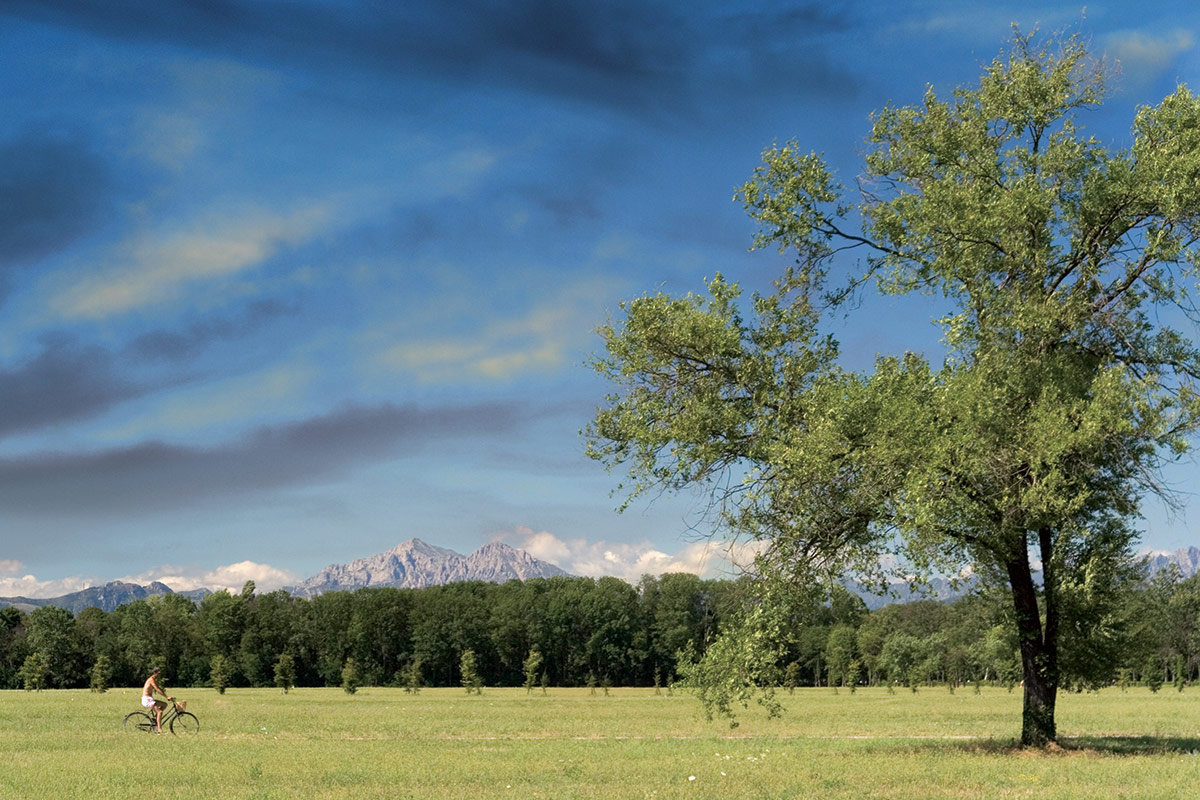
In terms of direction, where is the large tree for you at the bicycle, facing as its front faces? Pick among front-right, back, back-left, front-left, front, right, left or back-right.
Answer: front-right

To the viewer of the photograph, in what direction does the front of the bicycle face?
facing to the right of the viewer

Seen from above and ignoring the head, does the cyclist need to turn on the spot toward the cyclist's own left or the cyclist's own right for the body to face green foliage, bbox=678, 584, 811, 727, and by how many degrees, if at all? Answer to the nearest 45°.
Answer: approximately 45° to the cyclist's own right

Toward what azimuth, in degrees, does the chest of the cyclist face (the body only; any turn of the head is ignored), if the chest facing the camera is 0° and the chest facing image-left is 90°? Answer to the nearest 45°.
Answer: approximately 270°

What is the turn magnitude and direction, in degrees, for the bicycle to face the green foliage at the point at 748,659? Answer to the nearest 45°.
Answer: approximately 45° to its right
